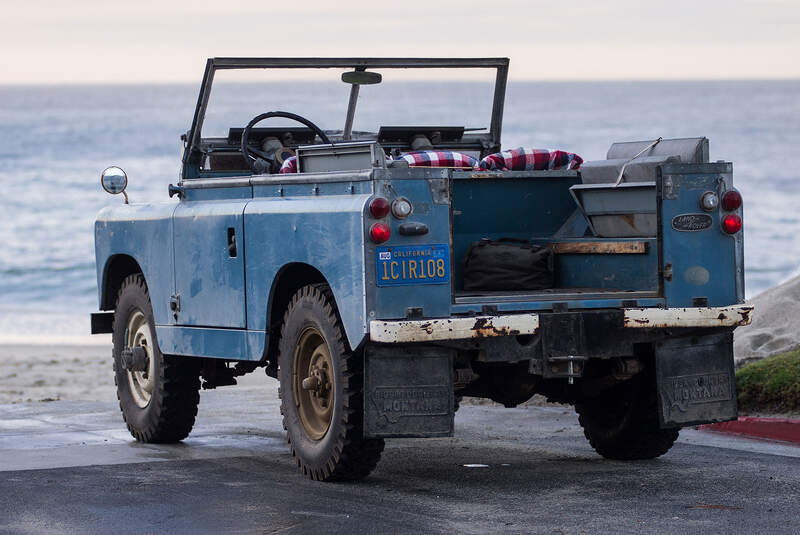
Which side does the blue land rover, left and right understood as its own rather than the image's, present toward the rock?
right

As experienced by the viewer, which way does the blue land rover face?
facing away from the viewer and to the left of the viewer

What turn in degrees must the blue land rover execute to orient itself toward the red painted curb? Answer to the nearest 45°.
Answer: approximately 90° to its right

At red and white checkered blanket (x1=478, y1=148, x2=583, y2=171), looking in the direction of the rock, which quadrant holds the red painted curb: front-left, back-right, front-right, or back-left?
front-right
